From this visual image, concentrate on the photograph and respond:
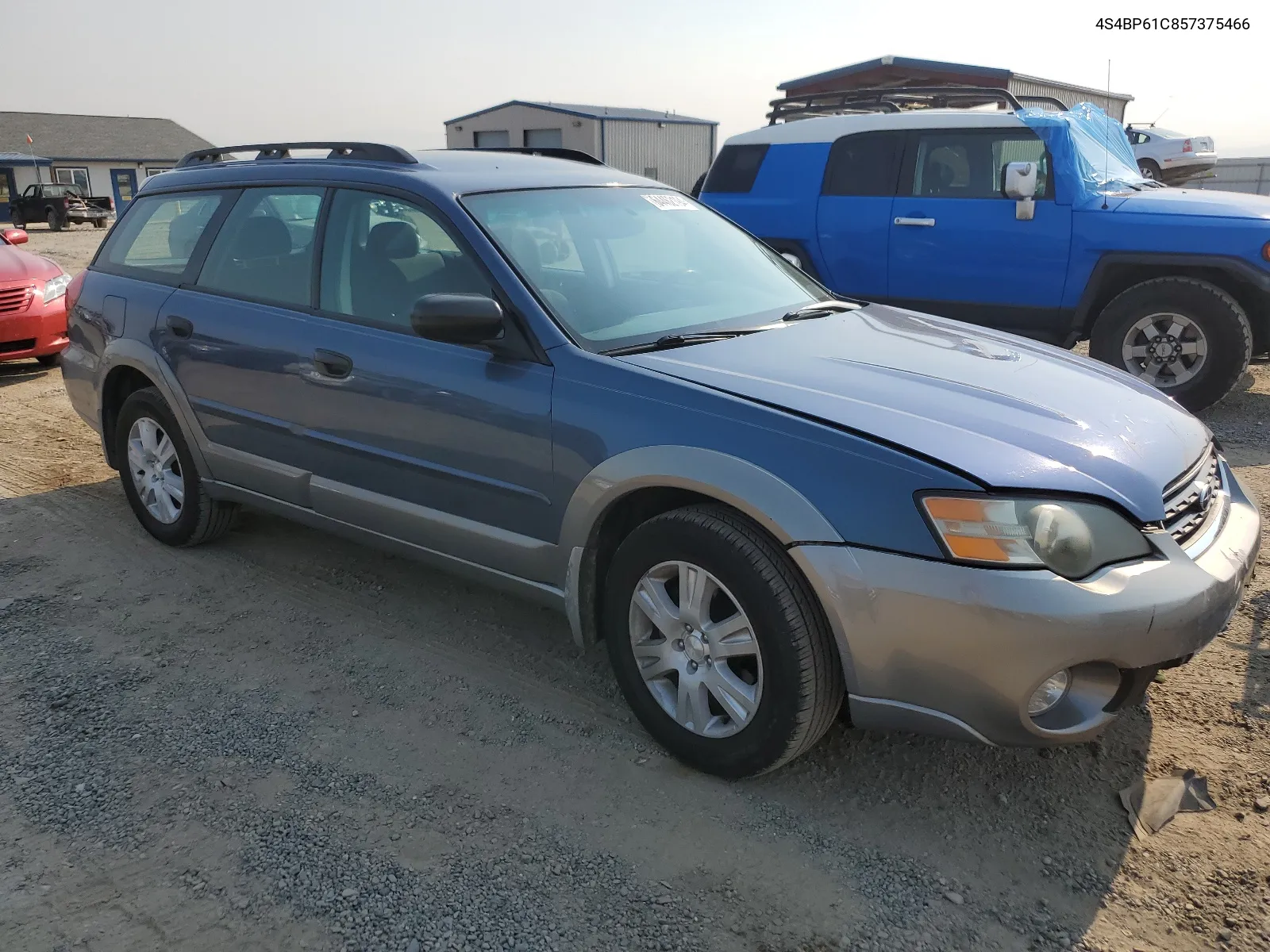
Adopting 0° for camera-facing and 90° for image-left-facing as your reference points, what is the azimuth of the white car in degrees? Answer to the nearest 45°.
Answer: approximately 135°

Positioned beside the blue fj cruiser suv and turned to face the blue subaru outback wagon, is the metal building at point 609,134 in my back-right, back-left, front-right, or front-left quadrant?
back-right

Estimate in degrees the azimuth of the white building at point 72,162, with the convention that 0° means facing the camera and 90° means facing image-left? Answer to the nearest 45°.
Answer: approximately 0°

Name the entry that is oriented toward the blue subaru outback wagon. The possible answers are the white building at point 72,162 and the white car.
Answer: the white building

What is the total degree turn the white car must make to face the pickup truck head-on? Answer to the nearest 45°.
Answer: approximately 45° to its left

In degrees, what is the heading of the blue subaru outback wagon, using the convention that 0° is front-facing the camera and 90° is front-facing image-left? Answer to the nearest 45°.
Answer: approximately 315°

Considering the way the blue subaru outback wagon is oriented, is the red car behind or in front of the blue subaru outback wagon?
behind

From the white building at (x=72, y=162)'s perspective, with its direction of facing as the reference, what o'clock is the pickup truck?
The pickup truck is roughly at 12 o'clock from the white building.

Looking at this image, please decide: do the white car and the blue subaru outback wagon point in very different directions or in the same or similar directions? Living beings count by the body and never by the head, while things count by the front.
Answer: very different directions

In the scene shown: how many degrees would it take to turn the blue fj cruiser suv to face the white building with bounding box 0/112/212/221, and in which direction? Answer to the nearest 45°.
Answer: approximately 180°

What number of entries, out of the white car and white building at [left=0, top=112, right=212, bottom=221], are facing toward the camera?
1

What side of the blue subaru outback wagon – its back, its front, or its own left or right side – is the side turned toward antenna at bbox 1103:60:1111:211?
left
